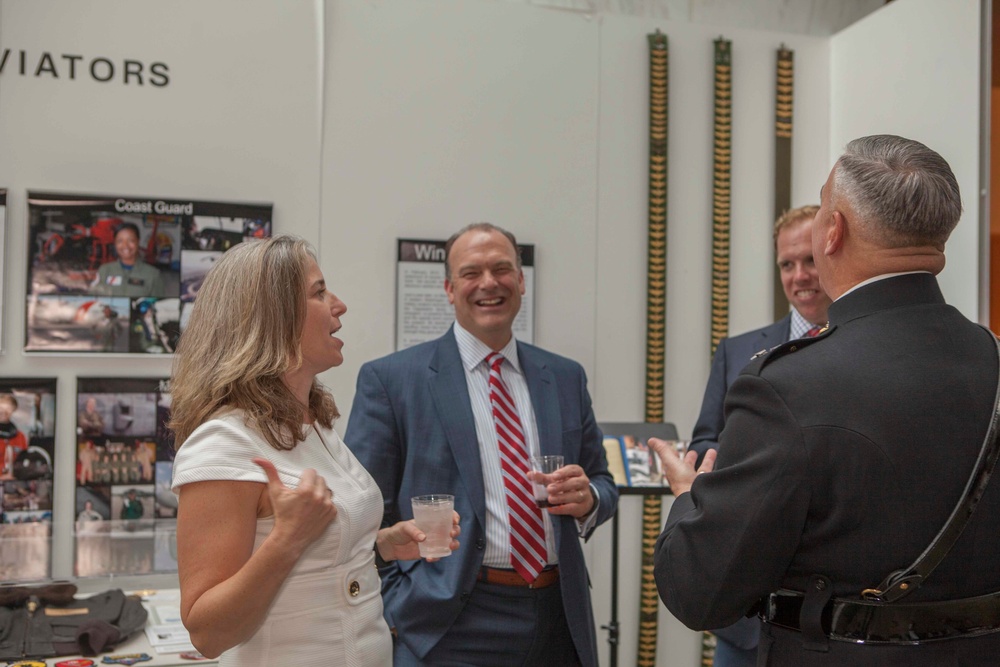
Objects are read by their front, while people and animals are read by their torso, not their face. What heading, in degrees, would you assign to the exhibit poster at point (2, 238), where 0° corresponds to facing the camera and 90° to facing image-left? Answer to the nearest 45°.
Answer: approximately 0°

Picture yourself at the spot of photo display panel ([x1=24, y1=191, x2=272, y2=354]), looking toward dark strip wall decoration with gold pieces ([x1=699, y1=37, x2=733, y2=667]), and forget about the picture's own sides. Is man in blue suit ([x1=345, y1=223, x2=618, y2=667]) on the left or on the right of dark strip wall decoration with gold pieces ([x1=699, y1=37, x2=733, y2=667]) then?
right

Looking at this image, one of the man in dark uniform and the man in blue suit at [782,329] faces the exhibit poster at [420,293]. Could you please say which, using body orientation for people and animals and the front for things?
the man in dark uniform

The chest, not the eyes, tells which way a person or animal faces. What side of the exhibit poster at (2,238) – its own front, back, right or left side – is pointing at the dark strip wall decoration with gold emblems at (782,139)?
left

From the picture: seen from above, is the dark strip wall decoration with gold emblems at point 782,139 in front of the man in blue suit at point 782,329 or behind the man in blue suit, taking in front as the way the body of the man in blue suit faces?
behind

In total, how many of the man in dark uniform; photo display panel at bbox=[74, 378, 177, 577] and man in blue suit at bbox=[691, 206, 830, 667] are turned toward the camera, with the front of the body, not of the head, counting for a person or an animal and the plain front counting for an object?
2

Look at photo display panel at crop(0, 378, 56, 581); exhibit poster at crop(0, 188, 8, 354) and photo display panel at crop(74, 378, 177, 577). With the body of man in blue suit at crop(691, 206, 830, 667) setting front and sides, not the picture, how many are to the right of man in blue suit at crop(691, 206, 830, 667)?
3

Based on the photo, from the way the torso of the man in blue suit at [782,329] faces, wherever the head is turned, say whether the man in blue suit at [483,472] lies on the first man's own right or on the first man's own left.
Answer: on the first man's own right

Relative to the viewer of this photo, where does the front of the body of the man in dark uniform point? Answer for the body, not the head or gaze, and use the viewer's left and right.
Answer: facing away from the viewer and to the left of the viewer

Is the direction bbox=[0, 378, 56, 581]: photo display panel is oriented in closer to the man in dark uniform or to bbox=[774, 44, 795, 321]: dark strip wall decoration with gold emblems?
the man in dark uniform
